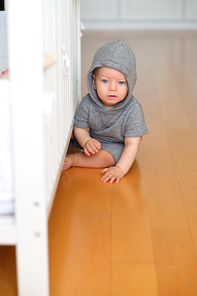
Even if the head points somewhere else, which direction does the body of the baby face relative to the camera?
toward the camera

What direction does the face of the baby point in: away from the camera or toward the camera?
toward the camera

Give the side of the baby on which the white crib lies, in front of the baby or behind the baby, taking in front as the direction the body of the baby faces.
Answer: in front
